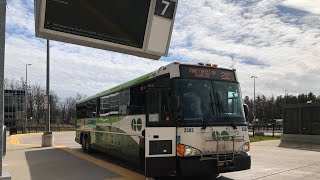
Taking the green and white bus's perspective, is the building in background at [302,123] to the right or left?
on its left

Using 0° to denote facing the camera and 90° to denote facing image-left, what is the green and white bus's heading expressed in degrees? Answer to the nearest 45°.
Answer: approximately 315°

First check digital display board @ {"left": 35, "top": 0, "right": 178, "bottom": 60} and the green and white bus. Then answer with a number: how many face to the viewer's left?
0

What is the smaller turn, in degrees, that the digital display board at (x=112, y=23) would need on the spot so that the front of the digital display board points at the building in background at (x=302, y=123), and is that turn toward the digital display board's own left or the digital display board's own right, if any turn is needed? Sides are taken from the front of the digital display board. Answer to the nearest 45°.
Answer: approximately 135° to the digital display board's own left

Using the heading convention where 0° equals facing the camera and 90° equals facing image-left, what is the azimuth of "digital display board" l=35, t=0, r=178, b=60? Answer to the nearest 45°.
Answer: approximately 0°
